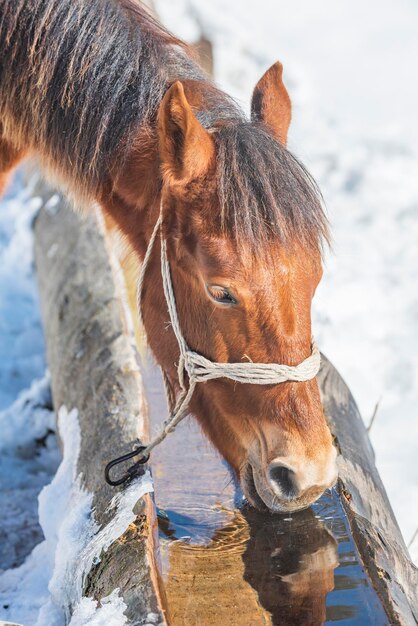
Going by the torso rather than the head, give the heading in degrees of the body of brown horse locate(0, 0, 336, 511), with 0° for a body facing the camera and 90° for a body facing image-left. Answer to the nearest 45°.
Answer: approximately 315°
